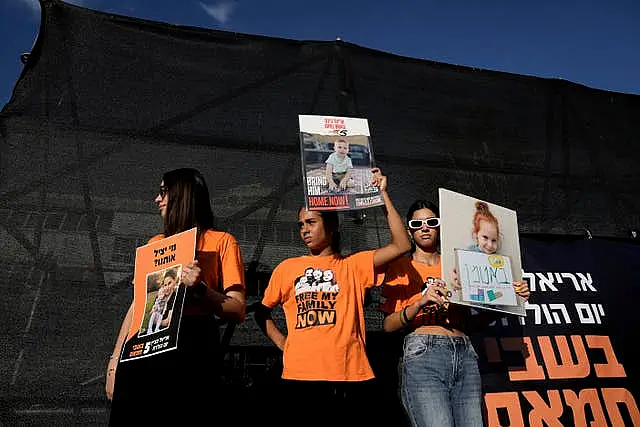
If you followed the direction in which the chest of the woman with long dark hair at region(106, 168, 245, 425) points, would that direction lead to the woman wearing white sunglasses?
no
